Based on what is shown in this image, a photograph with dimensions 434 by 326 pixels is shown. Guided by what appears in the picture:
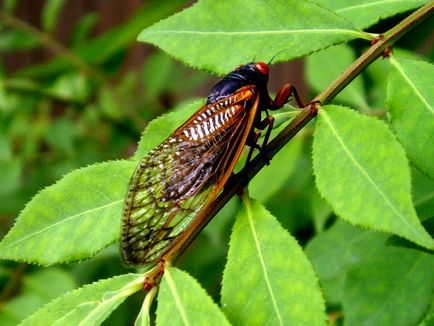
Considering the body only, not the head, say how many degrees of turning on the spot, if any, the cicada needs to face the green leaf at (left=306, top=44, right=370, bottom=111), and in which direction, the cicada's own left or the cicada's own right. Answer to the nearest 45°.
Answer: approximately 45° to the cicada's own left

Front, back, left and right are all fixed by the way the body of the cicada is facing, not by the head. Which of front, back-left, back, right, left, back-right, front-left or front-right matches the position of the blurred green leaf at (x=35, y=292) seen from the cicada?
back-left

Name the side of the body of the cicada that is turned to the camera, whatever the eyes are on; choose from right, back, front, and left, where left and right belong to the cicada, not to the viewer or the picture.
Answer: right
